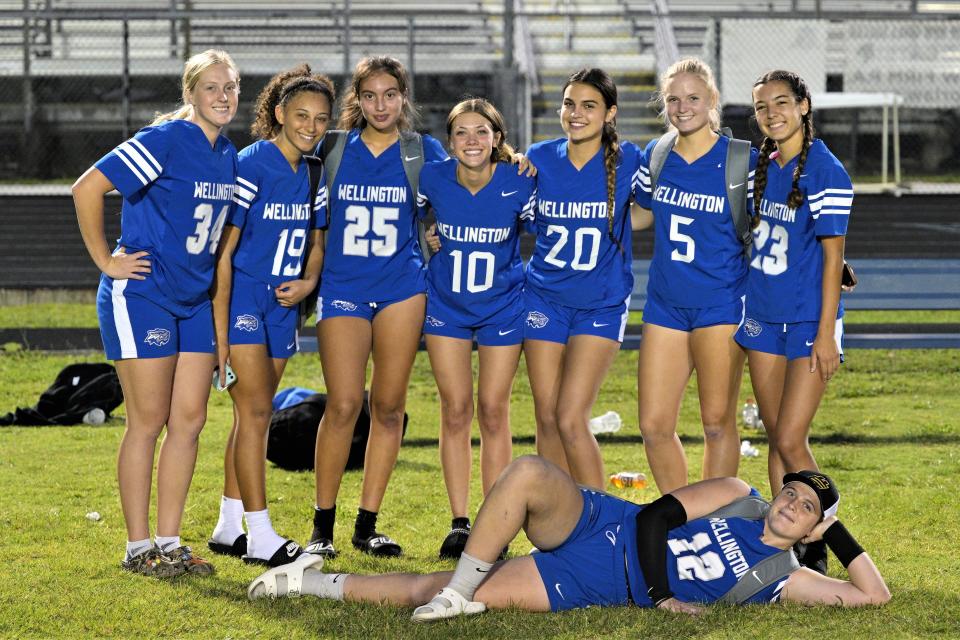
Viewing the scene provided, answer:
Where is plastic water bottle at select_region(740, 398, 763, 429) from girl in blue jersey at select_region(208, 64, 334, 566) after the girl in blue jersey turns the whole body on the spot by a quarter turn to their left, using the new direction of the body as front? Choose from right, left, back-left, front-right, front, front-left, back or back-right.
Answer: front

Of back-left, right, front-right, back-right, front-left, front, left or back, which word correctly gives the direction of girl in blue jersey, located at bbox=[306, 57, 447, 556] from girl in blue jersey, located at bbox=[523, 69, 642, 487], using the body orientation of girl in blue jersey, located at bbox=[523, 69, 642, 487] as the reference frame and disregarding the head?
right

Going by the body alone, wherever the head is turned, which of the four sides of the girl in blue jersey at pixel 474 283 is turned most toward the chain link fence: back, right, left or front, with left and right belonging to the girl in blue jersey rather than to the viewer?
back

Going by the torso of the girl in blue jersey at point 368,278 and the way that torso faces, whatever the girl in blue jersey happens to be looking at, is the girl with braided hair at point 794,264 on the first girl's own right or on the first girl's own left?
on the first girl's own left

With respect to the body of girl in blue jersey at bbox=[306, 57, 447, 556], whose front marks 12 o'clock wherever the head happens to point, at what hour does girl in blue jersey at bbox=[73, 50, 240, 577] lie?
girl in blue jersey at bbox=[73, 50, 240, 577] is roughly at 2 o'clock from girl in blue jersey at bbox=[306, 57, 447, 556].

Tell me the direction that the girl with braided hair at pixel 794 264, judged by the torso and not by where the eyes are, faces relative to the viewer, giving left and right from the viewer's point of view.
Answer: facing the viewer and to the left of the viewer

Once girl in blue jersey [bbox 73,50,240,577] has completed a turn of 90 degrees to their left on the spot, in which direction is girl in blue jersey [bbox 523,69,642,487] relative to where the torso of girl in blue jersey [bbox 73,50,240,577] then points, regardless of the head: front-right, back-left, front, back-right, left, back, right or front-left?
front-right

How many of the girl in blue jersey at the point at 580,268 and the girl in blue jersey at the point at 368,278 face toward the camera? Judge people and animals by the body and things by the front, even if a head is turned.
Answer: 2

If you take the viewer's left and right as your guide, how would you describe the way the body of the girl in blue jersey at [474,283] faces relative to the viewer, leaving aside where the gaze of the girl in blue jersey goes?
facing the viewer

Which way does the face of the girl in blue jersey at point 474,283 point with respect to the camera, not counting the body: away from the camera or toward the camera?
toward the camera

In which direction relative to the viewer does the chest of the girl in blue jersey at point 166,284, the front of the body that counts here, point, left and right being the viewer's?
facing the viewer and to the right of the viewer

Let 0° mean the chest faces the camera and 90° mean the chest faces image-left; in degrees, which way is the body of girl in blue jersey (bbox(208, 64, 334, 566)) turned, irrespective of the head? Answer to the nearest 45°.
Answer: approximately 315°

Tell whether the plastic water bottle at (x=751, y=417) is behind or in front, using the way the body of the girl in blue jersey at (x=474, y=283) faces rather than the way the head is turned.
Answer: behind

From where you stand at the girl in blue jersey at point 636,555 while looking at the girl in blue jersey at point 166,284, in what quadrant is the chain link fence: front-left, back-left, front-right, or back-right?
front-right

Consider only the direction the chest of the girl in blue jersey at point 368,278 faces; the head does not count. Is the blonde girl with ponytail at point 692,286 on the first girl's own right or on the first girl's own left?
on the first girl's own left

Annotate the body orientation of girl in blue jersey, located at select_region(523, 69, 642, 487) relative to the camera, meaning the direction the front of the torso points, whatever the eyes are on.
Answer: toward the camera

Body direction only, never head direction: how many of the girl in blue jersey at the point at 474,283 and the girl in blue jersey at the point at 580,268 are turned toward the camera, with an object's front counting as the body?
2

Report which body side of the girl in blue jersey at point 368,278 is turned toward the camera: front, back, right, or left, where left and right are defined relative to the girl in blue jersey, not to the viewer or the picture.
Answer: front

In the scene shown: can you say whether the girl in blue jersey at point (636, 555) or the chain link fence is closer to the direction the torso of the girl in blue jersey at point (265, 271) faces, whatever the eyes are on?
the girl in blue jersey
